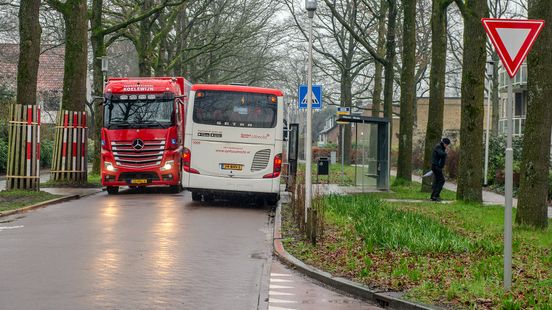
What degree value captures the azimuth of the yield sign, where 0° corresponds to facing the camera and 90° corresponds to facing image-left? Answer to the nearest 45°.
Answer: approximately 0°

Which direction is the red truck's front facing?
toward the camera

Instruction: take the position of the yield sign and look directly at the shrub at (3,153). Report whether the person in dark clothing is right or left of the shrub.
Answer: right

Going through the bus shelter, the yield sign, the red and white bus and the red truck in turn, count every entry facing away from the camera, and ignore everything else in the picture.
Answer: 1

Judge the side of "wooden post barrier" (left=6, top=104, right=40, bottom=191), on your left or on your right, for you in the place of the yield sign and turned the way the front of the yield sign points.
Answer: on your right

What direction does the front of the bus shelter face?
to the viewer's left

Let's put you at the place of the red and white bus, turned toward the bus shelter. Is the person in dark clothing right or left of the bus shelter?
right

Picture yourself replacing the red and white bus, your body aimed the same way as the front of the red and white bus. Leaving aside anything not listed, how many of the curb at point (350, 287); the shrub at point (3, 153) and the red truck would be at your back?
1

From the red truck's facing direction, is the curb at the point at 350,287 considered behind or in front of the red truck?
in front

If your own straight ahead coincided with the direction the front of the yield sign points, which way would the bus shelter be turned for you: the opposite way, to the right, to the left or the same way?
to the right

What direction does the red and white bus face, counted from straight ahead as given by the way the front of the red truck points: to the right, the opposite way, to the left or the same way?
the opposite way

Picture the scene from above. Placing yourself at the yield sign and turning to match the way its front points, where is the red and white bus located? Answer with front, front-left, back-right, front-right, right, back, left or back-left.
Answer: back-right

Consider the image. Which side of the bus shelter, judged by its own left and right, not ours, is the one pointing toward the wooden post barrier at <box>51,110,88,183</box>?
front

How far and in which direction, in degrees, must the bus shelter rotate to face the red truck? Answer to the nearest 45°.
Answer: approximately 45° to its left

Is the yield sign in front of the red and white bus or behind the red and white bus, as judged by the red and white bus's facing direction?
behind

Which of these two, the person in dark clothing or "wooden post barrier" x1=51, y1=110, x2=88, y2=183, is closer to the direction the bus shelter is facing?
the wooden post barrier

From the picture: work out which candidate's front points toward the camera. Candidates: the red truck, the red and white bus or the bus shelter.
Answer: the red truck

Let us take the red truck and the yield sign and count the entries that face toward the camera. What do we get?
2

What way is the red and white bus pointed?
away from the camera

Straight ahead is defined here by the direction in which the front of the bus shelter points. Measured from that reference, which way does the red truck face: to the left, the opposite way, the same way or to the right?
to the left

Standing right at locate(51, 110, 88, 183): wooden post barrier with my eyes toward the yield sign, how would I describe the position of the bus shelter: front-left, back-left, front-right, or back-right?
front-left
